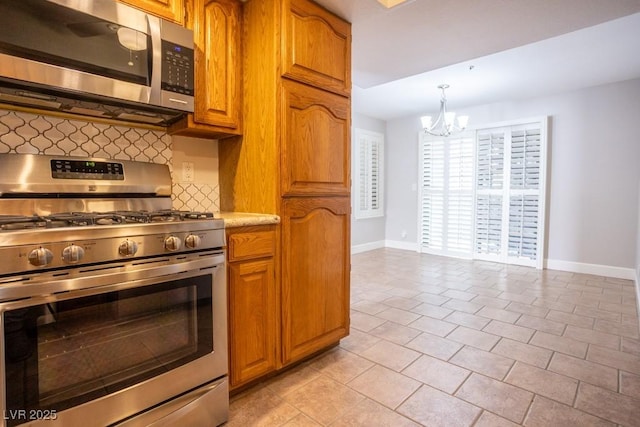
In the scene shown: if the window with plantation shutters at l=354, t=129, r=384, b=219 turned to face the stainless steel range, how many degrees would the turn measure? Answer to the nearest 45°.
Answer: approximately 45° to its right

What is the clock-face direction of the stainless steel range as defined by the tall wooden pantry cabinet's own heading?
The stainless steel range is roughly at 3 o'clock from the tall wooden pantry cabinet.

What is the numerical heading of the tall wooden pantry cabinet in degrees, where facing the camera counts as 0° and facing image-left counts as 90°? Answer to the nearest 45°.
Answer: approximately 315°

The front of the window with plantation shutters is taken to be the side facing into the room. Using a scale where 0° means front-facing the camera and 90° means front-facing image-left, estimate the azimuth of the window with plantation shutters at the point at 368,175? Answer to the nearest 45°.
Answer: approximately 315°

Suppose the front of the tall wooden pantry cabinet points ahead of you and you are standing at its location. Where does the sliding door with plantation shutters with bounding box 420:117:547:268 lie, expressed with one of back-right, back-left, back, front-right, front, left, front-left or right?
left

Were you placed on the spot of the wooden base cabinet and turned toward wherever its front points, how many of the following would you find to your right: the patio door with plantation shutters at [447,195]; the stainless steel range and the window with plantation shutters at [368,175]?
1

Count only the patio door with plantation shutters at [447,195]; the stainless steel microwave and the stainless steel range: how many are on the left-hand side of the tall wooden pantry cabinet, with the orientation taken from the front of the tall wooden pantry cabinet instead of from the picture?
1

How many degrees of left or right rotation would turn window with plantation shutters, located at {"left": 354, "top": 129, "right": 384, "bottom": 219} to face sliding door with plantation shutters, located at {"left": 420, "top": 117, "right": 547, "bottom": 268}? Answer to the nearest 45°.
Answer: approximately 45° to its left

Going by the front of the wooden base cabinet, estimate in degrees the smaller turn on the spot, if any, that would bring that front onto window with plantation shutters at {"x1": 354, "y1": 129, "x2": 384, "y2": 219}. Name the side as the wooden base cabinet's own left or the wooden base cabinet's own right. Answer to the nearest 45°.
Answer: approximately 90° to the wooden base cabinet's own left

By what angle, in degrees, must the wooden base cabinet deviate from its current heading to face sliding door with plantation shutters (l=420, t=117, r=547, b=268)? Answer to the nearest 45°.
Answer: approximately 90° to its left

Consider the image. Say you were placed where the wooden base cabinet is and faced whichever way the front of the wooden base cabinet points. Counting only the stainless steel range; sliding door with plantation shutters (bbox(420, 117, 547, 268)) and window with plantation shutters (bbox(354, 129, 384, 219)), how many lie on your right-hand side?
1

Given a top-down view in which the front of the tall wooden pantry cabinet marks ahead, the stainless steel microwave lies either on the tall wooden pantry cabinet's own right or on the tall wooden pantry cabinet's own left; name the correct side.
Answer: on the tall wooden pantry cabinet's own right
